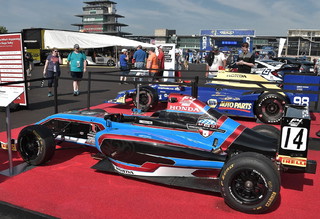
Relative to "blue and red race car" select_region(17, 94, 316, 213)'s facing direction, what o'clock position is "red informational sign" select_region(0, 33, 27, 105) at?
The red informational sign is roughly at 12 o'clock from the blue and red race car.

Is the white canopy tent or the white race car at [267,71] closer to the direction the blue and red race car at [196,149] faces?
the white canopy tent

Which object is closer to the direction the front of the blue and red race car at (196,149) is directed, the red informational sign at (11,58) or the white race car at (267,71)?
the red informational sign

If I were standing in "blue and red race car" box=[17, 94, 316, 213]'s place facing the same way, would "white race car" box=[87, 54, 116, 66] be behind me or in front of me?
in front

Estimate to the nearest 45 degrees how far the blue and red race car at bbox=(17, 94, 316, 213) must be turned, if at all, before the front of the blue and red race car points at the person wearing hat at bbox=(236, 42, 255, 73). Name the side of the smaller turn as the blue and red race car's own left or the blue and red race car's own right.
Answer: approximately 45° to the blue and red race car's own right

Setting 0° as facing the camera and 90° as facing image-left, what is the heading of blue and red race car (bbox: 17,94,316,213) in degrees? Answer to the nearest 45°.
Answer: approximately 135°

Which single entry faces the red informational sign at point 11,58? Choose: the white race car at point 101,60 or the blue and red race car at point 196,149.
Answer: the blue and red race car
